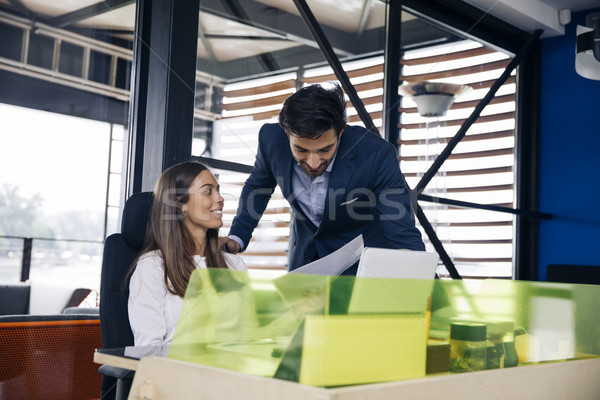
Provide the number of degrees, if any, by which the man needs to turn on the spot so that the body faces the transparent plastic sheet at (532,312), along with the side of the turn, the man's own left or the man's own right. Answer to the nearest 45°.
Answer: approximately 90° to the man's own left

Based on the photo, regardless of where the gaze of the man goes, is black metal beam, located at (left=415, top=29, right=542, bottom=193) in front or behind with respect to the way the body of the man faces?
behind

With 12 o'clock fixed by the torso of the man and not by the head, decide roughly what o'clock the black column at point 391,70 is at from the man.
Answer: The black column is roughly at 5 o'clock from the man.

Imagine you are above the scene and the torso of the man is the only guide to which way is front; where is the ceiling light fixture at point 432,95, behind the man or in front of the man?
behind

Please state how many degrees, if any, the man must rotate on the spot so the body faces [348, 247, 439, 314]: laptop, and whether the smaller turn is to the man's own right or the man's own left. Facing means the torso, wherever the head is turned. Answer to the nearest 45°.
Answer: approximately 45° to the man's own left

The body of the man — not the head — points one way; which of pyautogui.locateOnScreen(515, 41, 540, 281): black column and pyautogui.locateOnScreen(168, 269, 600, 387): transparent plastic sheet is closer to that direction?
the transparent plastic sheet

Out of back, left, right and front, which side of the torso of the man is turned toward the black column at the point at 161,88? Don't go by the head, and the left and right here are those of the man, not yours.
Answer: right

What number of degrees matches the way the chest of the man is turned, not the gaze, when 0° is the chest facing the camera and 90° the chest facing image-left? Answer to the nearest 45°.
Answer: approximately 45°

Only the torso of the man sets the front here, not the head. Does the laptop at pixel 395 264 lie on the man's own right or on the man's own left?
on the man's own left

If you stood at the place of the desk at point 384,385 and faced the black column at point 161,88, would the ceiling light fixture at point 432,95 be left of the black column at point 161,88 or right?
right
